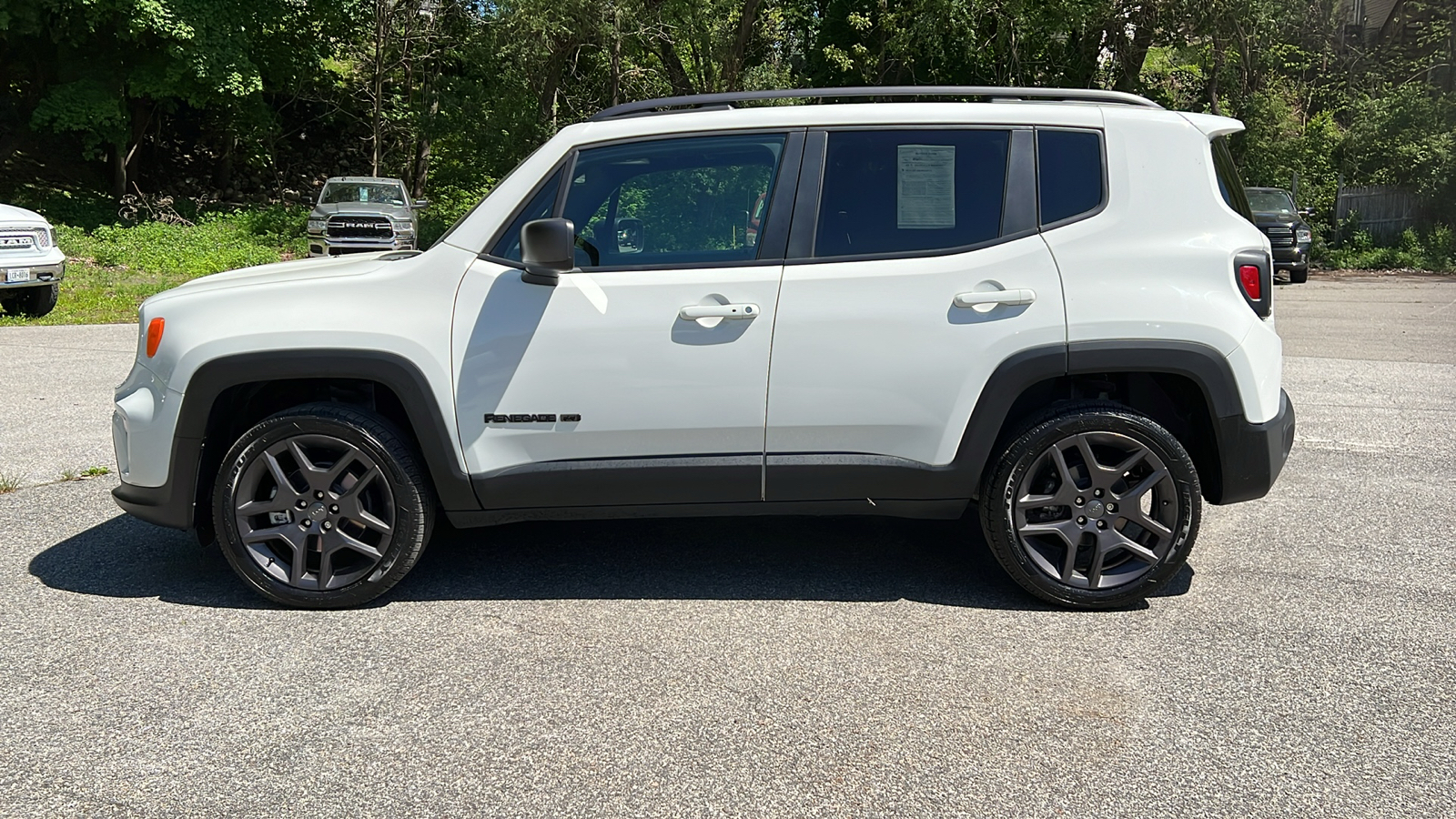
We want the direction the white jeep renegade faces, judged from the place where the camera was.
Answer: facing to the left of the viewer

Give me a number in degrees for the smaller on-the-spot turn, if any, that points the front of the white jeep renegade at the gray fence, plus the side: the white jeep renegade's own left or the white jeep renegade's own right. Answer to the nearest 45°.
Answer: approximately 135° to the white jeep renegade's own right

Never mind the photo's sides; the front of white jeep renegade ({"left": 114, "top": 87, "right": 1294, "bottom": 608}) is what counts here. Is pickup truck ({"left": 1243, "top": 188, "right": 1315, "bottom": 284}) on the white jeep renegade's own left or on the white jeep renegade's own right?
on the white jeep renegade's own right
